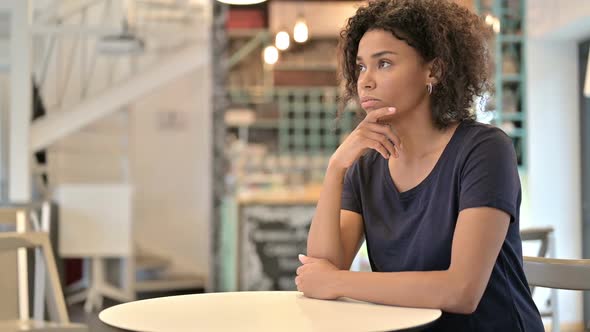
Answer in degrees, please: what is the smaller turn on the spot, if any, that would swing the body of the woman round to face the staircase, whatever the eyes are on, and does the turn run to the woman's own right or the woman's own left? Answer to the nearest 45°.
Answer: approximately 90° to the woman's own right

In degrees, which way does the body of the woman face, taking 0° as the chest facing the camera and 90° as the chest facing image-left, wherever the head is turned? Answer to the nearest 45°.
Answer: approximately 45°

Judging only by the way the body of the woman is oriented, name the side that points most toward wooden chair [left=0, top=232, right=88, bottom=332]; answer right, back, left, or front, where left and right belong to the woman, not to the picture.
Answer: right
